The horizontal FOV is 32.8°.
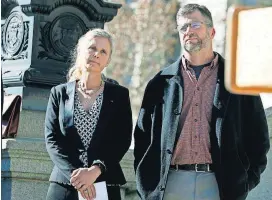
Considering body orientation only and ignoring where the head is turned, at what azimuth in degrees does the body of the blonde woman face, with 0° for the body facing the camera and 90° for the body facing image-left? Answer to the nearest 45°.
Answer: approximately 0°
